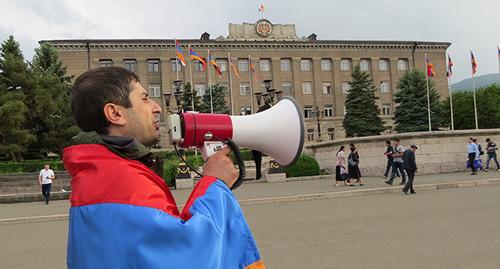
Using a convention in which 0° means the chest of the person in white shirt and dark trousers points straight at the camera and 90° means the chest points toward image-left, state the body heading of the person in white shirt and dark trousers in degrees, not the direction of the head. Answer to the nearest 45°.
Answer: approximately 0°

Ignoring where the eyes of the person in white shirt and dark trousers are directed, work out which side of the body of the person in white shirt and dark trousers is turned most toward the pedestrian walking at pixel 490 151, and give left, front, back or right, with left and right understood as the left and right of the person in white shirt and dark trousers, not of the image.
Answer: left

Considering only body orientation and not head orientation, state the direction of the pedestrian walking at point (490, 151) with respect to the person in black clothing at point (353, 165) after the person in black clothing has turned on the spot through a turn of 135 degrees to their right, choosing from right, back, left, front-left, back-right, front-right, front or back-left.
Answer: back

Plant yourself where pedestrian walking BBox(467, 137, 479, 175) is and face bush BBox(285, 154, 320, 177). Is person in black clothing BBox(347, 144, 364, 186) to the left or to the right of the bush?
left

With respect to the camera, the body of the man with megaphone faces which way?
to the viewer's right

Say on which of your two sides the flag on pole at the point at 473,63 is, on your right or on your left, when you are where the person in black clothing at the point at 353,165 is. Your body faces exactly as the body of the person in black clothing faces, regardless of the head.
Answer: on your left

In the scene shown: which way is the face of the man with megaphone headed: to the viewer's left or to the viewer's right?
to the viewer's right
